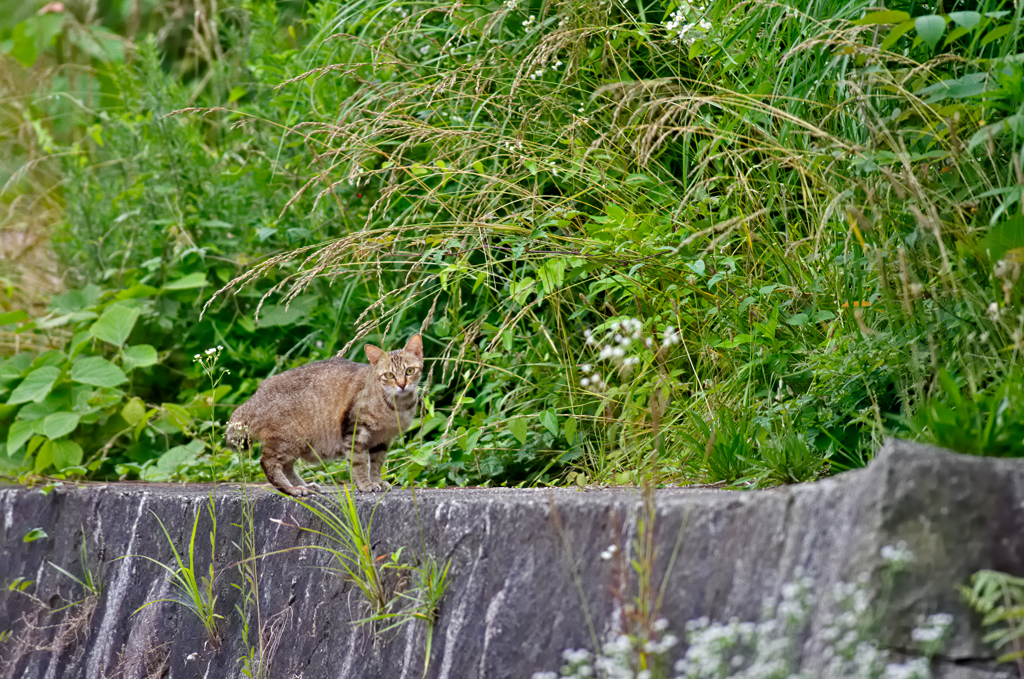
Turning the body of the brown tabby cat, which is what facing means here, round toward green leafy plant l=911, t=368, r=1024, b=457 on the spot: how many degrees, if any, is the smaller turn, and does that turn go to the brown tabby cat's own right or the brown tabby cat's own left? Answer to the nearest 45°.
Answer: approximately 45° to the brown tabby cat's own right

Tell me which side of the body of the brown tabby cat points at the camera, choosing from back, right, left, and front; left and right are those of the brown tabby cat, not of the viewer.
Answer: right

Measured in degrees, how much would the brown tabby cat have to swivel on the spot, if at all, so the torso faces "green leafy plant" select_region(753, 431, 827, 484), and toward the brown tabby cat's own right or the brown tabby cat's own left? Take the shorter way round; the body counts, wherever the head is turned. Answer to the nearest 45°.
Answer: approximately 45° to the brown tabby cat's own right

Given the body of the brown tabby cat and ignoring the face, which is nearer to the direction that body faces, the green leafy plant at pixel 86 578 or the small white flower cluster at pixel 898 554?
the small white flower cluster

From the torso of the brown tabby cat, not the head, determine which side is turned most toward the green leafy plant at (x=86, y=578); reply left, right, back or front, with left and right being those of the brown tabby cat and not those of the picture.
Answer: back

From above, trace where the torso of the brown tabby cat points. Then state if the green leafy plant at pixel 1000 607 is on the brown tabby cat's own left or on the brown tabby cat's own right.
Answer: on the brown tabby cat's own right
